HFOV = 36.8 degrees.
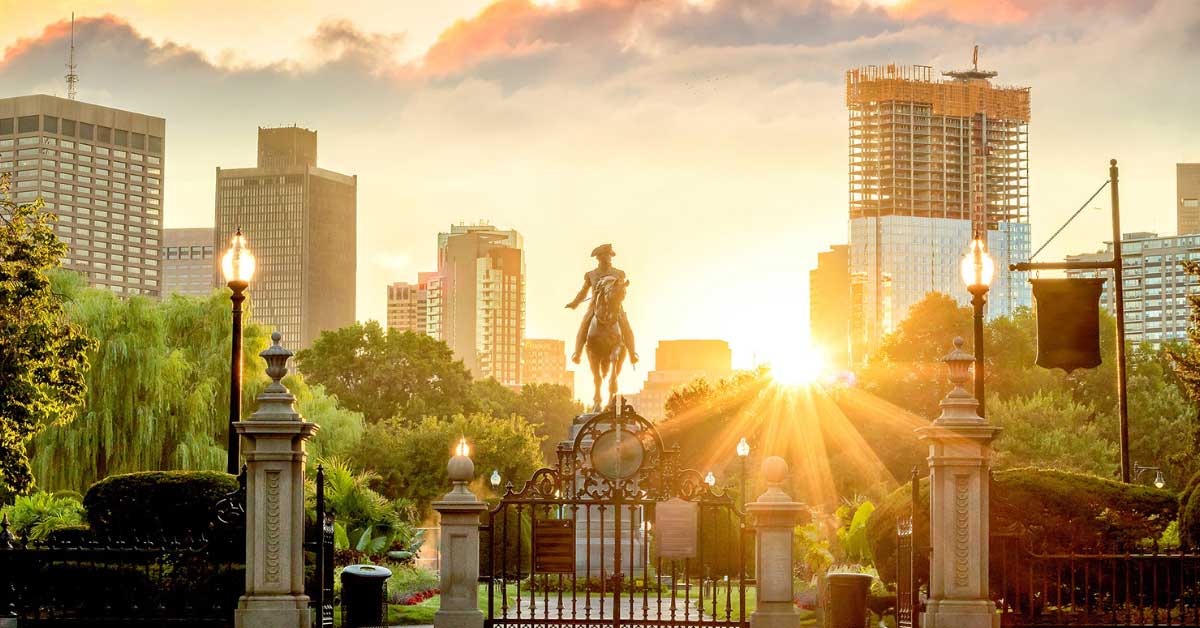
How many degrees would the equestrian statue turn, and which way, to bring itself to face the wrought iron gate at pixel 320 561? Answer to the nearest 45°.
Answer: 0° — it already faces it

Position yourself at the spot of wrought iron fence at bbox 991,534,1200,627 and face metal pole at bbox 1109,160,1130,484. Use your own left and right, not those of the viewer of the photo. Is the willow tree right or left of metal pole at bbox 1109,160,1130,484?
left

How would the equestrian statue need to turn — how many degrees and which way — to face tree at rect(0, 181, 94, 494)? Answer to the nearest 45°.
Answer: approximately 45° to its right

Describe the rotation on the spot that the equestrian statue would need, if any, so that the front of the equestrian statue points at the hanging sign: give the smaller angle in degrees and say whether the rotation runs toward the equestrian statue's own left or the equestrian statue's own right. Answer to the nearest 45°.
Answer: approximately 45° to the equestrian statue's own left

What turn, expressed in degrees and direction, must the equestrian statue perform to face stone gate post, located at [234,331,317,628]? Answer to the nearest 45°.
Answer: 0° — it already faces it

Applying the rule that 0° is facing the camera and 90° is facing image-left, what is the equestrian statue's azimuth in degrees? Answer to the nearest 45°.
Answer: approximately 0°

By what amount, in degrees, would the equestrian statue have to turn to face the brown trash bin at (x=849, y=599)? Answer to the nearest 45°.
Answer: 0° — it already faces it
